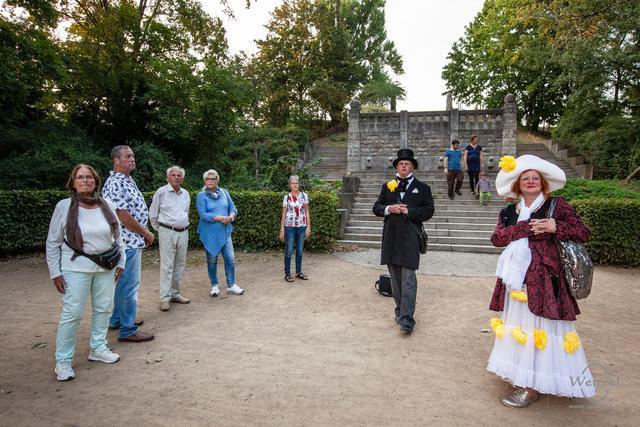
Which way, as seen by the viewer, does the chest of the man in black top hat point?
toward the camera

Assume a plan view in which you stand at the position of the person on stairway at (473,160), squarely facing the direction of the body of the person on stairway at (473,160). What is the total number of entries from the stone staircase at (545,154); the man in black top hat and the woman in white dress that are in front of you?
2

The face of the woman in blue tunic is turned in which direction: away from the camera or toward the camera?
toward the camera

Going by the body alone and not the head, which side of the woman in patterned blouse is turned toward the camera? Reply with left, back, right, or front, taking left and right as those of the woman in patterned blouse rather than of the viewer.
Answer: front

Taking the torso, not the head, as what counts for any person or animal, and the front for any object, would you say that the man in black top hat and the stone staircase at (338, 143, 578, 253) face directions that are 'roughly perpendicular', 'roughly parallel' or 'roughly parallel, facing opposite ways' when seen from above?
roughly parallel

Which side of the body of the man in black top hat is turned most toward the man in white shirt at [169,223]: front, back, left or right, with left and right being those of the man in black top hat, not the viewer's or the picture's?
right

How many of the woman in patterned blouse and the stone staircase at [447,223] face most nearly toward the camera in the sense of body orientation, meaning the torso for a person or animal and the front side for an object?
2

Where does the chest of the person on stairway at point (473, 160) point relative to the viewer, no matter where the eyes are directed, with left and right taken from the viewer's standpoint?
facing the viewer

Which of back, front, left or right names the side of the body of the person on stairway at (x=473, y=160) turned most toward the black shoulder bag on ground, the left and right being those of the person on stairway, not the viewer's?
front

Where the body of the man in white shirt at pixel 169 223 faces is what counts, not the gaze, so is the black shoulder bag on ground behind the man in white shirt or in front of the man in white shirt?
in front

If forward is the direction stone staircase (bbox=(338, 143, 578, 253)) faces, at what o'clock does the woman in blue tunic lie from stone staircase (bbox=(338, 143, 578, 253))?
The woman in blue tunic is roughly at 1 o'clock from the stone staircase.

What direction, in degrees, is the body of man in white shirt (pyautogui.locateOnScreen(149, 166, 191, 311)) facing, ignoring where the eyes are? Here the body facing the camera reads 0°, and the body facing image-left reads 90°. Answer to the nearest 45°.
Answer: approximately 315°

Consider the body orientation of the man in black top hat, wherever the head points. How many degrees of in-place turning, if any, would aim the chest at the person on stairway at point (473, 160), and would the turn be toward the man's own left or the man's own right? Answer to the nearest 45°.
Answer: approximately 180°
